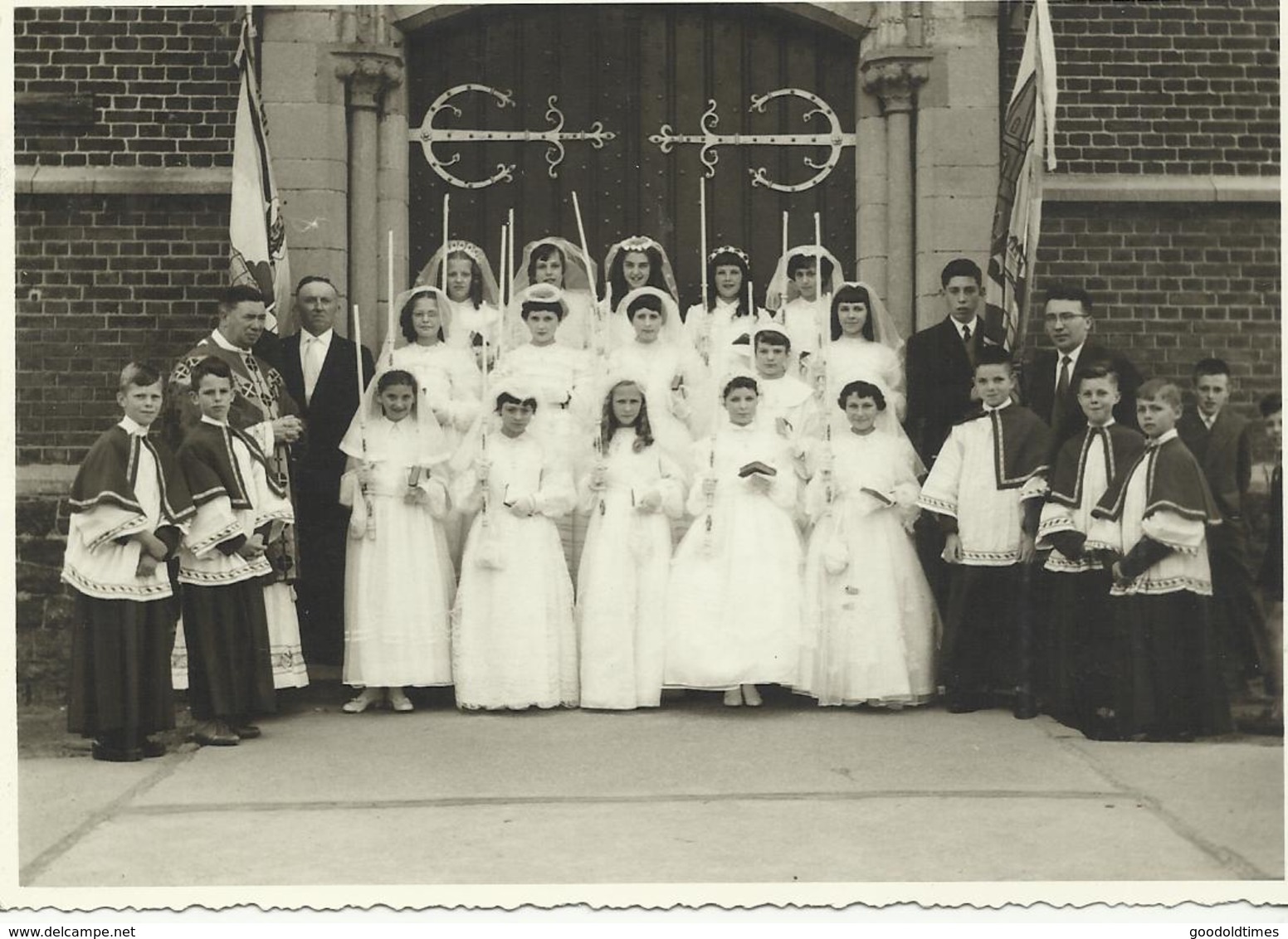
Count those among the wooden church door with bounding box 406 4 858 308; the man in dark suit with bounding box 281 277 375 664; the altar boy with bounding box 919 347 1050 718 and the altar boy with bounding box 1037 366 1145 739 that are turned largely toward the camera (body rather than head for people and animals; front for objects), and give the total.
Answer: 4

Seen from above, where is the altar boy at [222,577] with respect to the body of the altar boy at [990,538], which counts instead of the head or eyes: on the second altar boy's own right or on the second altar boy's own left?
on the second altar boy's own right

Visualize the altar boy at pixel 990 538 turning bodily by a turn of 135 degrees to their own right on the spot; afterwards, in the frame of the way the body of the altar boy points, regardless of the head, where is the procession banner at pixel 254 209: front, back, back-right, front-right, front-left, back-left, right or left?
front-left

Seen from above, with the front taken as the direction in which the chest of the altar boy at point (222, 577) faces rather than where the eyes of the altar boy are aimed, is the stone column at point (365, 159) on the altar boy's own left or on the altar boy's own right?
on the altar boy's own left

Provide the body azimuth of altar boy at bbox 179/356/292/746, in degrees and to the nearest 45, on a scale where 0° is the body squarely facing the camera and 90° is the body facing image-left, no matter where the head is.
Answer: approximately 315°

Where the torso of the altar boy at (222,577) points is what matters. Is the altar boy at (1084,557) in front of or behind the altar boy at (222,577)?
in front

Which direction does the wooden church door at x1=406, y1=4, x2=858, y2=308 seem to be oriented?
toward the camera

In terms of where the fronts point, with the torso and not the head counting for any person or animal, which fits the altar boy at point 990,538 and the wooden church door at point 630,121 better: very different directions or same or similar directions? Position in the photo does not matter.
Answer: same or similar directions

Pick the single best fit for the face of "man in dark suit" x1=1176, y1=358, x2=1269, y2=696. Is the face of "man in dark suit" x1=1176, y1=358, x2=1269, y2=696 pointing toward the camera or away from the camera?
toward the camera

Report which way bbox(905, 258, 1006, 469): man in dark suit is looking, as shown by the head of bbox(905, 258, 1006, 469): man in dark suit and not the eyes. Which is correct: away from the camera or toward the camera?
toward the camera

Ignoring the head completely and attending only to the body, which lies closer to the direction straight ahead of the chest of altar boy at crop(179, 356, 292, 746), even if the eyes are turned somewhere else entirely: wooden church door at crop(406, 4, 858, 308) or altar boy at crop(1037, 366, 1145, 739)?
the altar boy

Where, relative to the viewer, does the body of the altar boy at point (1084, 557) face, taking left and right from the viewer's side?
facing the viewer

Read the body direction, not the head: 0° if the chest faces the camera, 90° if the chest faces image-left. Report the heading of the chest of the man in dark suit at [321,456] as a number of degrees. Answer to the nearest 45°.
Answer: approximately 0°

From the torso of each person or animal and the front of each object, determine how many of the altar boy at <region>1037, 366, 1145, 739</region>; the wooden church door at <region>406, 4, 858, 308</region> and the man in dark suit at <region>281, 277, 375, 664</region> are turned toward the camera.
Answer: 3

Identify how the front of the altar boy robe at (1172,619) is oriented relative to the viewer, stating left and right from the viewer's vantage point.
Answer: facing the viewer and to the left of the viewer

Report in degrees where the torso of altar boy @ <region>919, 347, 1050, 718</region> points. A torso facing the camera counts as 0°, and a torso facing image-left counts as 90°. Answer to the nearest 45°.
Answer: approximately 0°
